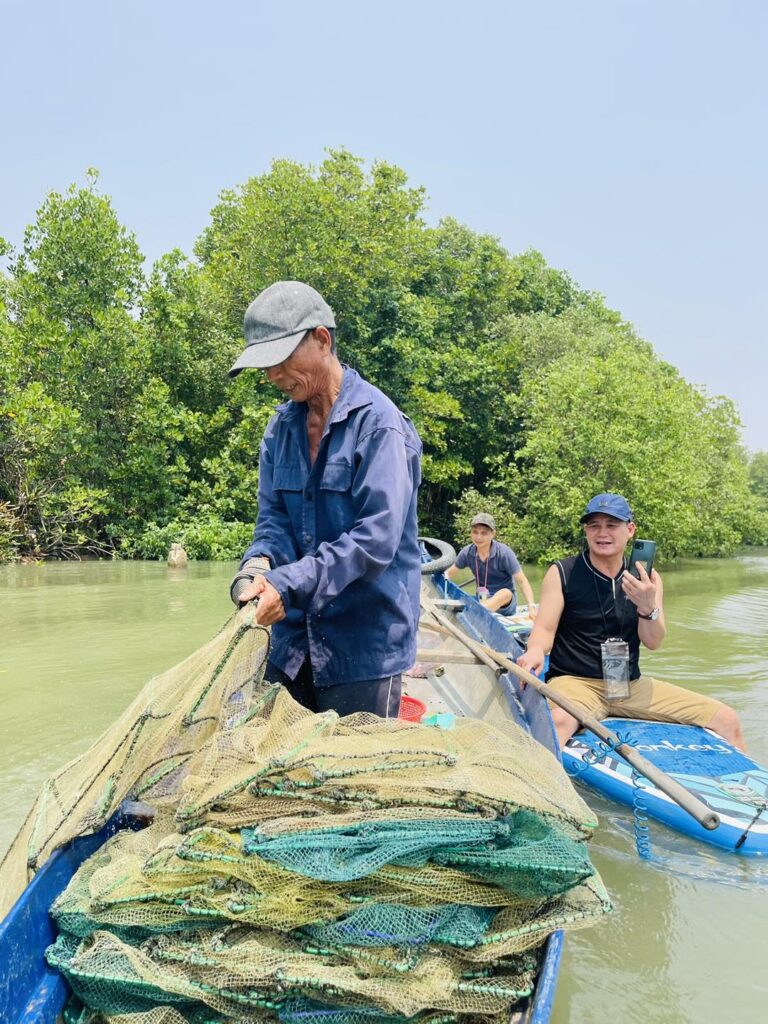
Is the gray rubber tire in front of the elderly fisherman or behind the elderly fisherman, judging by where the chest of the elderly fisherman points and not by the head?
behind

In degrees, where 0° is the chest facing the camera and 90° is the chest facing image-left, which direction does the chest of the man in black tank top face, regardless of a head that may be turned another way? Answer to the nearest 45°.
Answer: approximately 0°

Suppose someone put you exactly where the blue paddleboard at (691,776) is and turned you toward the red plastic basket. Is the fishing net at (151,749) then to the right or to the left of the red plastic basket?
left

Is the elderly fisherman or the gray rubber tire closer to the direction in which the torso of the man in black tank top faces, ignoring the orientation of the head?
the elderly fisherman

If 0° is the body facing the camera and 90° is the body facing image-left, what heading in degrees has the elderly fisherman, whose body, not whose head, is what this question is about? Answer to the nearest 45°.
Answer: approximately 45°

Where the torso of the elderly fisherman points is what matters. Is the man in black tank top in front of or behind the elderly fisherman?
behind
